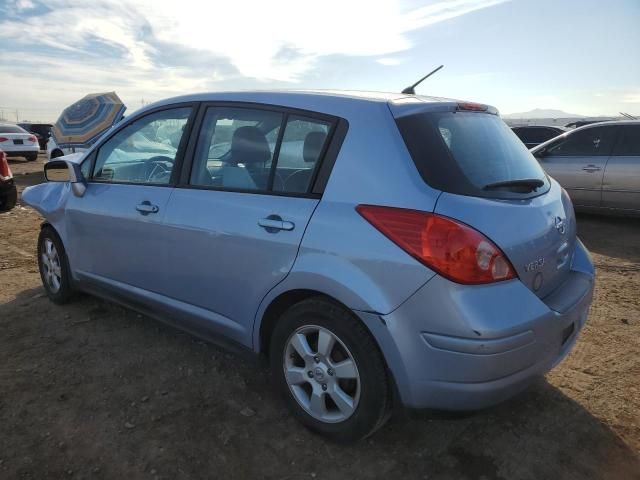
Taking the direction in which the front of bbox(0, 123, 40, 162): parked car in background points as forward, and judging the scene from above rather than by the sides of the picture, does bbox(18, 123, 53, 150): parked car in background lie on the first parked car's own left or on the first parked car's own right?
on the first parked car's own right

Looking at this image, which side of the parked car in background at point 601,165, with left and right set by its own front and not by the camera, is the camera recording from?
left

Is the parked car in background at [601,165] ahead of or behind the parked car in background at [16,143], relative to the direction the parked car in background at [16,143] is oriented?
behind

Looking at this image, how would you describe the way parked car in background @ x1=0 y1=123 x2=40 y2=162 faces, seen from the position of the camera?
facing away from the viewer and to the left of the viewer

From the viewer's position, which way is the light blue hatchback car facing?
facing away from the viewer and to the left of the viewer

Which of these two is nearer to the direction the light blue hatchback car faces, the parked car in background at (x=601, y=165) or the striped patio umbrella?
the striped patio umbrella

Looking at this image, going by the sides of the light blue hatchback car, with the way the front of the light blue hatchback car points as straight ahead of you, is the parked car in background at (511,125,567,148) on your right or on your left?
on your right
